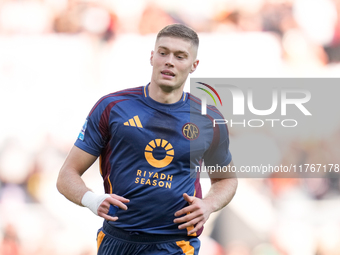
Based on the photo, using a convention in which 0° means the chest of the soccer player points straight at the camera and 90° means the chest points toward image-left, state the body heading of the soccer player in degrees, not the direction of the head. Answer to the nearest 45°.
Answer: approximately 0°
